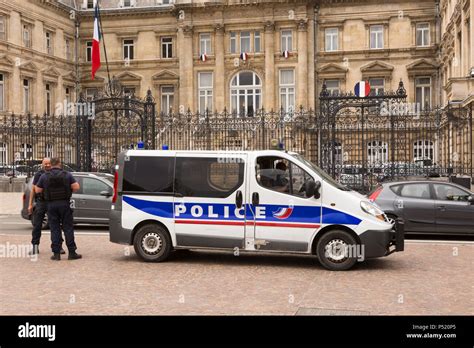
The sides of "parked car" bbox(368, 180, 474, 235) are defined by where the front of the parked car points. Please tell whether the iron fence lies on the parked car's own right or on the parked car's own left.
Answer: on the parked car's own left

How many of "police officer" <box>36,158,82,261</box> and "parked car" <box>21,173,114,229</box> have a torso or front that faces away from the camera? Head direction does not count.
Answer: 1

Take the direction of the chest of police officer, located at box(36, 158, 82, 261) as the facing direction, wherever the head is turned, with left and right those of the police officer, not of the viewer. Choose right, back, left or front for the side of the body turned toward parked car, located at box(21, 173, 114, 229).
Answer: front

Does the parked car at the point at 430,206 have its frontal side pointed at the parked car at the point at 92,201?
no

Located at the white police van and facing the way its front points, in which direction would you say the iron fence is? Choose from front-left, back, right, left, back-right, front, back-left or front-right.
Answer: left

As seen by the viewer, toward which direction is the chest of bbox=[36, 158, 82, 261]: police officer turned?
away from the camera

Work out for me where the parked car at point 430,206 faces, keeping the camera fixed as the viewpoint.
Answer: facing to the right of the viewer

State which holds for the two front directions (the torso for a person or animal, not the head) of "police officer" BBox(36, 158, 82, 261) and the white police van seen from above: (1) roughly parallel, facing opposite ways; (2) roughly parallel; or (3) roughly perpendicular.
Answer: roughly perpendicular

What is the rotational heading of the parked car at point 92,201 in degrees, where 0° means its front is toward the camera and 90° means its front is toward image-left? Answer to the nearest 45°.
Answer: approximately 270°

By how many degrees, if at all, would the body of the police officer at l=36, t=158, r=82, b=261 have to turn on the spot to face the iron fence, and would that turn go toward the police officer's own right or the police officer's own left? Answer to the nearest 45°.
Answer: approximately 45° to the police officer's own right

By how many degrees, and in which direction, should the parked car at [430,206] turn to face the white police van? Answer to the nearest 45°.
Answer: approximately 135° to its right

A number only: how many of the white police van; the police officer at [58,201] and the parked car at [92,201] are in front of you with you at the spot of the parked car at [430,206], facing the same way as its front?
0

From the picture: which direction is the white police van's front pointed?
to the viewer's right

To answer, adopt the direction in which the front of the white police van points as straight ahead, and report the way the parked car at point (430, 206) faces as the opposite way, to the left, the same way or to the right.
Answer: the same way
